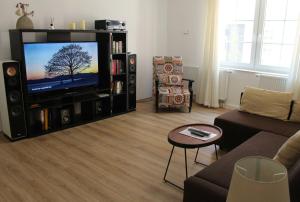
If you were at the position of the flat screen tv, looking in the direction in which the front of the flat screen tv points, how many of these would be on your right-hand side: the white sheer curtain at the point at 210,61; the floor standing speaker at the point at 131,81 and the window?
0

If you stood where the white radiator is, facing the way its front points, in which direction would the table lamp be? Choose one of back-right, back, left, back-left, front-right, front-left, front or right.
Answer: front-left

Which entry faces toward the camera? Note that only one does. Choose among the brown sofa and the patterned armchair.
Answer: the patterned armchair

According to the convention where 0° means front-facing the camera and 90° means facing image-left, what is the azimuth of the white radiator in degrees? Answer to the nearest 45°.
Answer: approximately 45°

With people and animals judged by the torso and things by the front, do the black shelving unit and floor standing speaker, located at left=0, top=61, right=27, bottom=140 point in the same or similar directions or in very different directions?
same or similar directions

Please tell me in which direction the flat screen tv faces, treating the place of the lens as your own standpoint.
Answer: facing the viewer and to the right of the viewer

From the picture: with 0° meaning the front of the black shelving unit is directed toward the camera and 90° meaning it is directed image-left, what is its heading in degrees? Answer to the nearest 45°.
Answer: approximately 315°

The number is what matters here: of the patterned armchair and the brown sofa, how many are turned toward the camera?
1

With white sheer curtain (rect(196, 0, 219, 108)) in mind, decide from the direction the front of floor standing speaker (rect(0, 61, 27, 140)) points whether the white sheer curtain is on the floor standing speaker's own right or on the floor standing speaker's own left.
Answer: on the floor standing speaker's own left

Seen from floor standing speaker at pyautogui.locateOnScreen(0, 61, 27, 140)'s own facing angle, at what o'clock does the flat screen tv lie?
The flat screen tv is roughly at 10 o'clock from the floor standing speaker.

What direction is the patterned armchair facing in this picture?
toward the camera

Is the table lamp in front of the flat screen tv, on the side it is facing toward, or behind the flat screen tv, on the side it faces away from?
in front

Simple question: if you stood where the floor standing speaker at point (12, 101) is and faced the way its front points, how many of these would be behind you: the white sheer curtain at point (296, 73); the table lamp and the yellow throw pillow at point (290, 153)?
0

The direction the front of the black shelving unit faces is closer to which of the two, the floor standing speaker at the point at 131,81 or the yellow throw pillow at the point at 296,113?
the yellow throw pillow

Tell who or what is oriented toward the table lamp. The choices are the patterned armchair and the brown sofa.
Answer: the patterned armchair

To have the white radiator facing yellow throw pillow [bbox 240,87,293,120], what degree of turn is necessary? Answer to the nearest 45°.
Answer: approximately 45° to its left

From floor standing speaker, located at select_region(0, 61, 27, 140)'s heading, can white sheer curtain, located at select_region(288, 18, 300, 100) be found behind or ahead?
ahead

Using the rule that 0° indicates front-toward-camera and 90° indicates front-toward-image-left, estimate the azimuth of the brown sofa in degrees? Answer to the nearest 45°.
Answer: approximately 135°
